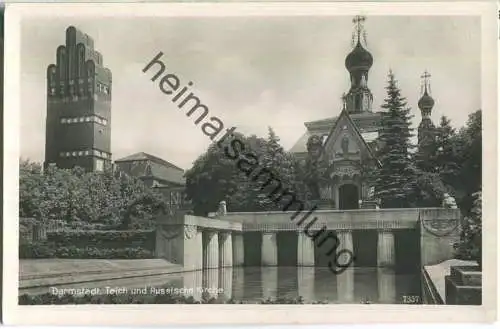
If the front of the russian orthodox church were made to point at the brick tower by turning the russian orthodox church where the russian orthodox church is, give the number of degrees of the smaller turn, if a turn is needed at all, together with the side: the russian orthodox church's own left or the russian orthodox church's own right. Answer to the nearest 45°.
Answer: approximately 90° to the russian orthodox church's own right

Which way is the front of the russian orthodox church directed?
toward the camera

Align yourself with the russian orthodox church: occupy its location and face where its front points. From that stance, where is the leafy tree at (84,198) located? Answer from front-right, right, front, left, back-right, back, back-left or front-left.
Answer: right
